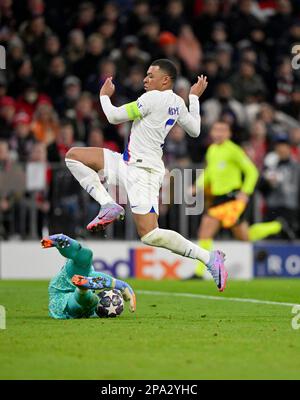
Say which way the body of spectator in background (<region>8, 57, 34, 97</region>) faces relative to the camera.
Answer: toward the camera

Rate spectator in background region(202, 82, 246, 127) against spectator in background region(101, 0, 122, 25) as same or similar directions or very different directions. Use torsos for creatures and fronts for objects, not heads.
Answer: same or similar directions

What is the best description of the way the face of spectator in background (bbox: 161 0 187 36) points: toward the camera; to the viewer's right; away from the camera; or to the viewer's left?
toward the camera

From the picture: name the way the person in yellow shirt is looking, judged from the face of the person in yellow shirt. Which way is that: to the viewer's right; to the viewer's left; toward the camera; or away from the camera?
toward the camera

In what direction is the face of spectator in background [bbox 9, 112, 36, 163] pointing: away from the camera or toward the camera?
toward the camera

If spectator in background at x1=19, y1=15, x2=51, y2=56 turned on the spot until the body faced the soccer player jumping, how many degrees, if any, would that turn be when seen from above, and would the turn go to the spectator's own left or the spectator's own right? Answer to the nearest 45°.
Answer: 0° — they already face them

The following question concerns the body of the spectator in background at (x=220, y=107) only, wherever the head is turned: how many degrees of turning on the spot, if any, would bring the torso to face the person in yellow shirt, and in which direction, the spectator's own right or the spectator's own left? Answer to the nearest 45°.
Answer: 0° — they already face them

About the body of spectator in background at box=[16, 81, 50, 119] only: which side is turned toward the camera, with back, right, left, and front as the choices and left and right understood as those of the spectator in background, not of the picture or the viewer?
front

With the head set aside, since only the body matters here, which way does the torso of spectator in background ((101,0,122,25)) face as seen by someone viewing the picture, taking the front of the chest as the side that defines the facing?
toward the camera

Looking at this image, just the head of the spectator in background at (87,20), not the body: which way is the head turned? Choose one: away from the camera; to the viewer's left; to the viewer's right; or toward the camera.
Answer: toward the camera

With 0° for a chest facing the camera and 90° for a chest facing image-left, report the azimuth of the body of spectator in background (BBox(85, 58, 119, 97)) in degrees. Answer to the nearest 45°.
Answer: approximately 0°

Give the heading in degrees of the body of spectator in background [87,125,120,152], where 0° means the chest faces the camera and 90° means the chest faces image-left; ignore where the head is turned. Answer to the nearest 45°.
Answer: approximately 0°
